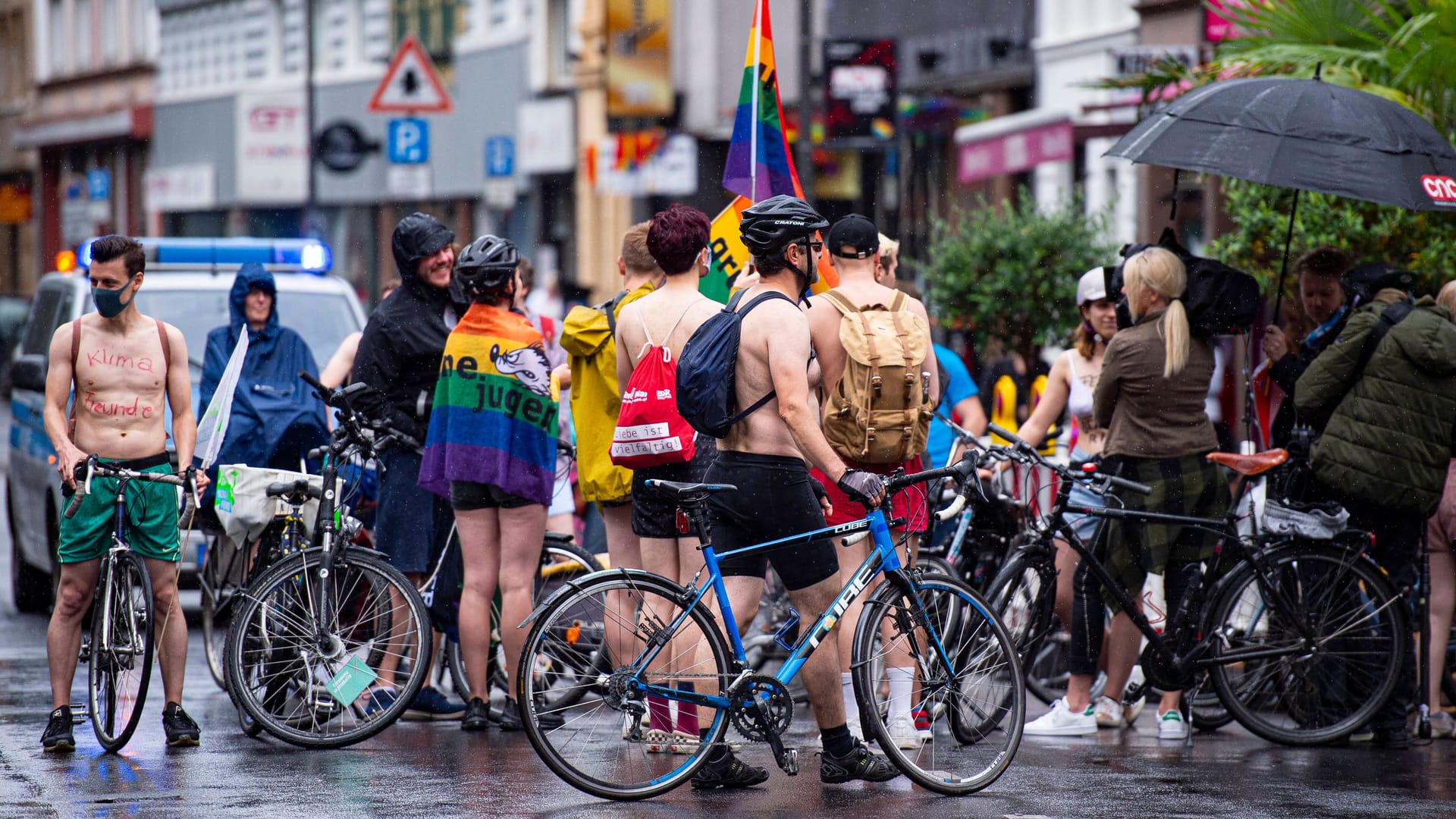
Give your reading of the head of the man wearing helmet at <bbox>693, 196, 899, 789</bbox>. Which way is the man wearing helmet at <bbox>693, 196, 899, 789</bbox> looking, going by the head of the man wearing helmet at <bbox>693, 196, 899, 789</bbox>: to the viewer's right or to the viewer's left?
to the viewer's right

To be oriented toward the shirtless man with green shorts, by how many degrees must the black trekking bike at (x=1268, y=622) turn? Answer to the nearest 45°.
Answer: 0° — it already faces them

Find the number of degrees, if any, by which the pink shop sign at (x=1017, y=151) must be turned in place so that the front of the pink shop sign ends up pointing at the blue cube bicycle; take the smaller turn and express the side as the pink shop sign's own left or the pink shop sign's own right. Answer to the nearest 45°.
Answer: approximately 45° to the pink shop sign's own left

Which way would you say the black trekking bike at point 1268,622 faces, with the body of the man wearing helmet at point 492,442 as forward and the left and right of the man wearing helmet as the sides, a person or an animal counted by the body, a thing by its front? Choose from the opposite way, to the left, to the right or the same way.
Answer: to the left

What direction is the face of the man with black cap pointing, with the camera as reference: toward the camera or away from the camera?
away from the camera

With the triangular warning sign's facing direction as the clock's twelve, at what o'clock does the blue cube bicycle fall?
The blue cube bicycle is roughly at 12 o'clock from the triangular warning sign.

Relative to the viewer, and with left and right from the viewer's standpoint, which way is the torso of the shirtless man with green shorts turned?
facing the viewer

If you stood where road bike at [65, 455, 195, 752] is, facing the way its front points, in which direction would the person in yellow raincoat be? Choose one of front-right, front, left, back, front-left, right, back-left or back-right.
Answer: left

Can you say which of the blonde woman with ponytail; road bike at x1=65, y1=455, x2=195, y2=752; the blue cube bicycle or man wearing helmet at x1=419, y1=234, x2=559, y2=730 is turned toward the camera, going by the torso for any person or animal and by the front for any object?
the road bike

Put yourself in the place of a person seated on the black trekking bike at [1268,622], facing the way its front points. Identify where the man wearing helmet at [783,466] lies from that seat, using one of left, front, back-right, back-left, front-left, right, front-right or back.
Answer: front-left

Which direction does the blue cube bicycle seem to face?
to the viewer's right

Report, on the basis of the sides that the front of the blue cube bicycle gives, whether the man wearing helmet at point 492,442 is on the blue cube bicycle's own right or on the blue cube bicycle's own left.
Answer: on the blue cube bicycle's own left

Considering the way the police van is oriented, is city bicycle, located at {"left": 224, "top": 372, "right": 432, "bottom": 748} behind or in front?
in front

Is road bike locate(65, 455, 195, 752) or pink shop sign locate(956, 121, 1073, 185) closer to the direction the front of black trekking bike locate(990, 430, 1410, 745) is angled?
the road bike

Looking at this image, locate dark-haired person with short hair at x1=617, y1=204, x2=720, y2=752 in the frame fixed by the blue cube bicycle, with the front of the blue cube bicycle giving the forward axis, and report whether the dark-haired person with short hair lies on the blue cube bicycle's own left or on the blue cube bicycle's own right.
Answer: on the blue cube bicycle's own left

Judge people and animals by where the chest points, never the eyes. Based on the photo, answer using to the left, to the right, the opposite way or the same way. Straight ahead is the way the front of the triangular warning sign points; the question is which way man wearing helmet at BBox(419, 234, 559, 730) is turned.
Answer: the opposite way

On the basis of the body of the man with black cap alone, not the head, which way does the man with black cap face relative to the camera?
away from the camera
